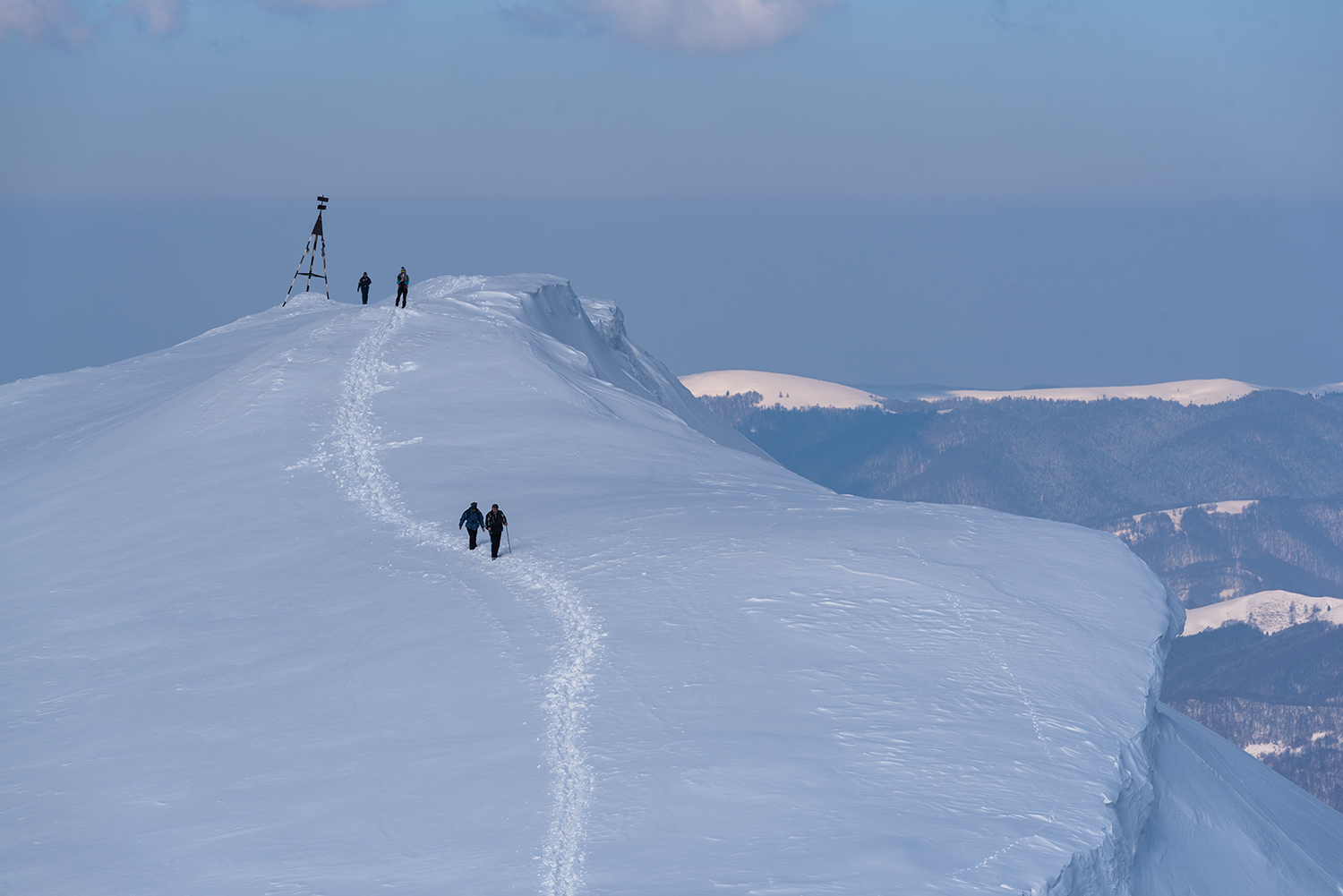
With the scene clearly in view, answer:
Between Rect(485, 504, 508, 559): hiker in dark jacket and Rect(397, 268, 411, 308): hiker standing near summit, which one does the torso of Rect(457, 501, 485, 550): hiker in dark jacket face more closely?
the hiker in dark jacket

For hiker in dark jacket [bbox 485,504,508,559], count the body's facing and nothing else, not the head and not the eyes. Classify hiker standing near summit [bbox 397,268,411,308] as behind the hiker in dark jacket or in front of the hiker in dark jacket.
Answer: behind

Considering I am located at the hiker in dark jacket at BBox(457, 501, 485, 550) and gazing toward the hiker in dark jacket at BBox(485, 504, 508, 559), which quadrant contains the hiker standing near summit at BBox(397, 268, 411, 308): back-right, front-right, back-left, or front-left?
back-left

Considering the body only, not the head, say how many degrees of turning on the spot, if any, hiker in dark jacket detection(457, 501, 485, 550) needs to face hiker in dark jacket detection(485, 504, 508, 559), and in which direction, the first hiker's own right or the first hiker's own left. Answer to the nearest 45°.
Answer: approximately 45° to the first hiker's own left

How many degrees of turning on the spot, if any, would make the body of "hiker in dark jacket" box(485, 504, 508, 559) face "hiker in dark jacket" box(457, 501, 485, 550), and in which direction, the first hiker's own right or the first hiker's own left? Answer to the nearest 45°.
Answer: approximately 135° to the first hiker's own right

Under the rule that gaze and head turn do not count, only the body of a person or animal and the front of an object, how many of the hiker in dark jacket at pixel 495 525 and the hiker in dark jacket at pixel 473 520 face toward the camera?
2

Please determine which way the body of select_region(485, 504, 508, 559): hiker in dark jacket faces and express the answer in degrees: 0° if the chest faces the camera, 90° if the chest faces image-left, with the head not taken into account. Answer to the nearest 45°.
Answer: approximately 0°
